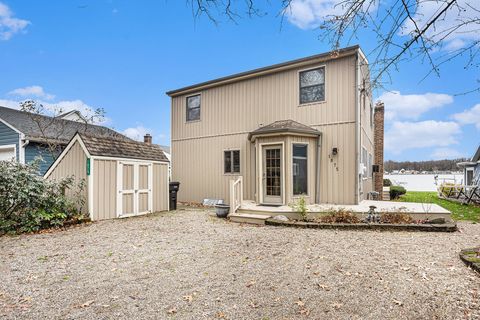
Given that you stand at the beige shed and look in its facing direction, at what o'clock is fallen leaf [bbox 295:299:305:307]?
The fallen leaf is roughly at 1 o'clock from the beige shed.

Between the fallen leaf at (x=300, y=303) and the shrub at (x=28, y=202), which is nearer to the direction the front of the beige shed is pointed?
the fallen leaf

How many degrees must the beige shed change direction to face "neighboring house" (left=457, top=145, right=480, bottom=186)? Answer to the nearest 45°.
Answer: approximately 45° to its left

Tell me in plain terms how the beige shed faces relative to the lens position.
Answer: facing the viewer and to the right of the viewer

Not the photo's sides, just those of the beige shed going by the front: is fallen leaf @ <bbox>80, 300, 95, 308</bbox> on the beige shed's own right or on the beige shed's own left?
on the beige shed's own right

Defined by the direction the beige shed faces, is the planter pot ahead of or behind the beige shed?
ahead

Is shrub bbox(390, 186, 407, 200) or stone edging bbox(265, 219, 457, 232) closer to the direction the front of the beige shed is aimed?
the stone edging

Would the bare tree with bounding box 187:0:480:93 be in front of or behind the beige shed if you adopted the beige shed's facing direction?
in front

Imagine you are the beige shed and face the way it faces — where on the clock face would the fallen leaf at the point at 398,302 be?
The fallen leaf is roughly at 1 o'clock from the beige shed.

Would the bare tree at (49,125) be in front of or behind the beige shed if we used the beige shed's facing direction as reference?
behind
